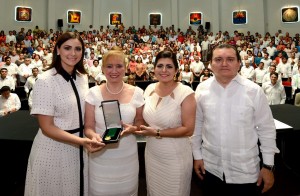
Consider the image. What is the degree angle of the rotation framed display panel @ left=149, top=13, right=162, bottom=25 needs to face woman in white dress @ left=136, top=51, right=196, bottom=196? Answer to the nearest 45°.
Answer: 0° — it already faces them

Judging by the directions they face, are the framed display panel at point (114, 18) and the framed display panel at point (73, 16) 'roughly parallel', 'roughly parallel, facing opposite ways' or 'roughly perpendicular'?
roughly parallel

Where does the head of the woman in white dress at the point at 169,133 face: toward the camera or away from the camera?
toward the camera

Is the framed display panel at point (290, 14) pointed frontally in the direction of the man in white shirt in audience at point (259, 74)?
yes

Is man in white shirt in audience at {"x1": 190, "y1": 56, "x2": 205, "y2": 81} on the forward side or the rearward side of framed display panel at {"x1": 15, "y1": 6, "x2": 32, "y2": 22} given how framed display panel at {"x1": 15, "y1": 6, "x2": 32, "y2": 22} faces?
on the forward side

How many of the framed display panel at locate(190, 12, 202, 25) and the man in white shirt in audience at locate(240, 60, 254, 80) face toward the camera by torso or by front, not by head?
2

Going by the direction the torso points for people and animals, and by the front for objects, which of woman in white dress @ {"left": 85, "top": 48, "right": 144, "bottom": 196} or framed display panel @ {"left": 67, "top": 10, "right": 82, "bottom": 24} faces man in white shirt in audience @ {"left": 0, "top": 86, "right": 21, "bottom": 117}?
the framed display panel

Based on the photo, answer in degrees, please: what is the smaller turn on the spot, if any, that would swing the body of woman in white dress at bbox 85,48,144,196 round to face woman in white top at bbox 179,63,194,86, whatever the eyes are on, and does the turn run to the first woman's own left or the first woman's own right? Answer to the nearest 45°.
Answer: approximately 180°

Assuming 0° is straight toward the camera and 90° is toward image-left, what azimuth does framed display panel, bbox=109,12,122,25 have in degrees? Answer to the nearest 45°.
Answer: approximately 0°

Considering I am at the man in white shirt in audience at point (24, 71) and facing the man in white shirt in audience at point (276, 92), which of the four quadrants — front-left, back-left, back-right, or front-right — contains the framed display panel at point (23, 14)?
back-left

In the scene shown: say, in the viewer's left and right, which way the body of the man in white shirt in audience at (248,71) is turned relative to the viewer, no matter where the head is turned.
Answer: facing the viewer

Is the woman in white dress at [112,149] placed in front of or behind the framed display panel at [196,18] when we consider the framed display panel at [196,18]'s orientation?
in front

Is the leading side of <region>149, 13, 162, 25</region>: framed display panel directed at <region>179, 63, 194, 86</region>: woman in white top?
yes

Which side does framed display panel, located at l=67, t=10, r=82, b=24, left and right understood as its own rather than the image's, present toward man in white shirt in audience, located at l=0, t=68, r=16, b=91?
front

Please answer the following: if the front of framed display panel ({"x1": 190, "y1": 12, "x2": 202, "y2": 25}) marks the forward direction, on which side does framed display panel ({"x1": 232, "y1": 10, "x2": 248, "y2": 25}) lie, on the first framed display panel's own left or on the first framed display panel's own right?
on the first framed display panel's own left

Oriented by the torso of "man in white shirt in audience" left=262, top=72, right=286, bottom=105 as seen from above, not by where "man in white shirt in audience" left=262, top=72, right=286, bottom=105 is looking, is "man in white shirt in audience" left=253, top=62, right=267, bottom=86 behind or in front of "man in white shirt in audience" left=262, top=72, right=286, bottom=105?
behind

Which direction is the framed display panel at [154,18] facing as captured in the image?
toward the camera

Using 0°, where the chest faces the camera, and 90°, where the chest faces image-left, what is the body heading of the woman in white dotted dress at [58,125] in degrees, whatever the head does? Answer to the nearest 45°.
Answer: approximately 315°

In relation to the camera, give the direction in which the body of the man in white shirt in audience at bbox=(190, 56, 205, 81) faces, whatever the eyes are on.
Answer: toward the camera
